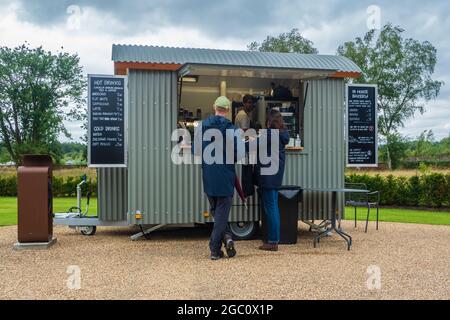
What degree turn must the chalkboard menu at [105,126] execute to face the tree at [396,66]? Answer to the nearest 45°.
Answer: approximately 135° to its left

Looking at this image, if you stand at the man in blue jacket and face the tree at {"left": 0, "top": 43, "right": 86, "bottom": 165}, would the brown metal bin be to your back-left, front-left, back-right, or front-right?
front-left

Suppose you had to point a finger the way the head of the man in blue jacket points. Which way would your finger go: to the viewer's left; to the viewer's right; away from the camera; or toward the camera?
away from the camera

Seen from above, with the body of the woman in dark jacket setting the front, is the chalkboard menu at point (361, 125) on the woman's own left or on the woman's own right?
on the woman's own right

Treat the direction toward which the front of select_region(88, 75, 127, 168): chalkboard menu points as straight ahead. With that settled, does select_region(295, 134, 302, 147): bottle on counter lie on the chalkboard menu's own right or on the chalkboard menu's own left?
on the chalkboard menu's own left

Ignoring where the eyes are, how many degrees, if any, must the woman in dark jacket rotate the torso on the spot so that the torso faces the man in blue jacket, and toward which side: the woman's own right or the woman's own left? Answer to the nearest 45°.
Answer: approximately 45° to the woman's own left

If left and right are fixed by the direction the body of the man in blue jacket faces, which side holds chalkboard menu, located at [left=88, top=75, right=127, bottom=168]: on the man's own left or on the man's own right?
on the man's own left

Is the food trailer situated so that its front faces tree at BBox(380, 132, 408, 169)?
no
